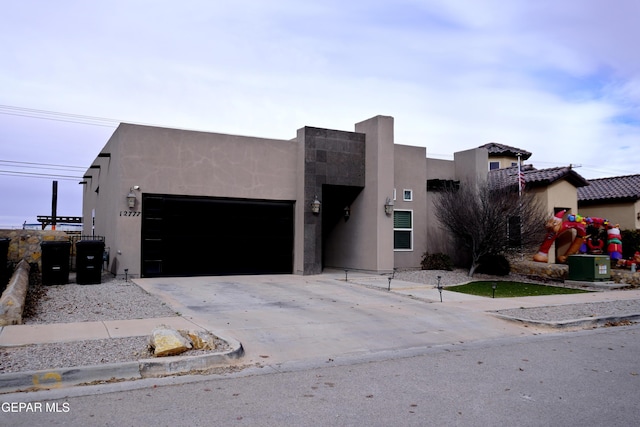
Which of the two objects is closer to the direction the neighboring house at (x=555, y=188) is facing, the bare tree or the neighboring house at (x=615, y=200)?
the bare tree

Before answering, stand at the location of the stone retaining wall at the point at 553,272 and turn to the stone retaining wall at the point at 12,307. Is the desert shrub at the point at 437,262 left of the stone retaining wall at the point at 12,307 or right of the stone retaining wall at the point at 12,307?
right

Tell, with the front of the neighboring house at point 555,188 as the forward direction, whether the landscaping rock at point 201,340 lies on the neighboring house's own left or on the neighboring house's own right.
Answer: on the neighboring house's own right

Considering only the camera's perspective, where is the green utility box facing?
facing the viewer and to the right of the viewer

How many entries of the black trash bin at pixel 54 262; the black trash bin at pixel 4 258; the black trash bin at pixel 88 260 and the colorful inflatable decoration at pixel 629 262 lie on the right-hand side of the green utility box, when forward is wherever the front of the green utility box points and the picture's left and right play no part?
3

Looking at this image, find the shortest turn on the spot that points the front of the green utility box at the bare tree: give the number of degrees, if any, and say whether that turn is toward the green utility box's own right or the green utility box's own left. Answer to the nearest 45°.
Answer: approximately 135° to the green utility box's own right

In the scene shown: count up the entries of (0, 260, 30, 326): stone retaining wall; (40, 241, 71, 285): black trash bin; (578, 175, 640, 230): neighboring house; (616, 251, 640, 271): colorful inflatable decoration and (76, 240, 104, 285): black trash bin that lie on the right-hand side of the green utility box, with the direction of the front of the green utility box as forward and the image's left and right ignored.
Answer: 3

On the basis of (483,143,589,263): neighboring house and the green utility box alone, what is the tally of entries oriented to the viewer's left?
0

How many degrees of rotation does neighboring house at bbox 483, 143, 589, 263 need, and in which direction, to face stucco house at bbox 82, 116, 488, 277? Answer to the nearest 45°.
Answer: approximately 90° to its right

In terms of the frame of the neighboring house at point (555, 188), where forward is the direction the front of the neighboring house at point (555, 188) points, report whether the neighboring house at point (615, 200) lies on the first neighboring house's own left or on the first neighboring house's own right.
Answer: on the first neighboring house's own left

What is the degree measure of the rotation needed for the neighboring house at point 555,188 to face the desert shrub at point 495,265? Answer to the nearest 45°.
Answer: approximately 90° to its right

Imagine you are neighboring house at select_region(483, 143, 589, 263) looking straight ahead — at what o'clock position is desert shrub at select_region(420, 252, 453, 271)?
The desert shrub is roughly at 3 o'clock from the neighboring house.

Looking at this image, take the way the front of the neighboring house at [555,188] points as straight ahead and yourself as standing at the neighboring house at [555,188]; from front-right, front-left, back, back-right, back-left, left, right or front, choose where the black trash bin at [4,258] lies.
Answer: right

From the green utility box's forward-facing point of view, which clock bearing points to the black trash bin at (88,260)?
The black trash bin is roughly at 3 o'clock from the green utility box.

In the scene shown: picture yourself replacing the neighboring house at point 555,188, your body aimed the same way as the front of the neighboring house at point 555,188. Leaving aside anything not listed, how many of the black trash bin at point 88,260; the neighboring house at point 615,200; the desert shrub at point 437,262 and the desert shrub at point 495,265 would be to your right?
3

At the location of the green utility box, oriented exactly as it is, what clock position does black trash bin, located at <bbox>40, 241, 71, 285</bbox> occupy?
The black trash bin is roughly at 3 o'clock from the green utility box.

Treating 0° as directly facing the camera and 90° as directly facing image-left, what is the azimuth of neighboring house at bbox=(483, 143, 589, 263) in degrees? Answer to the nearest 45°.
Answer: approximately 315°
